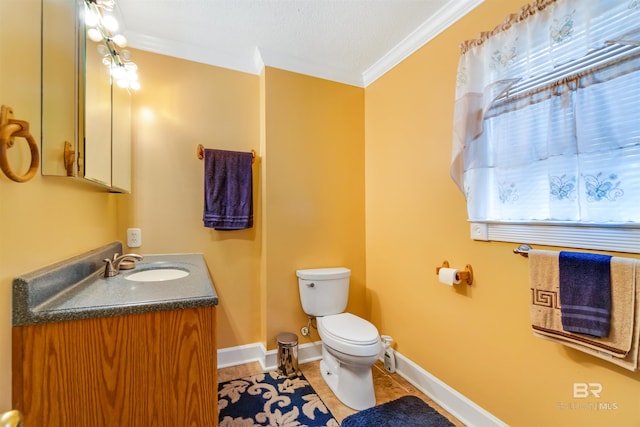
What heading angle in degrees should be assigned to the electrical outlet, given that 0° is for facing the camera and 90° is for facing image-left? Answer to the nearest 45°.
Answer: approximately 0°

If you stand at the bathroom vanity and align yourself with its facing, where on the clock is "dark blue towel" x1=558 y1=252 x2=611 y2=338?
The dark blue towel is roughly at 1 o'clock from the bathroom vanity.

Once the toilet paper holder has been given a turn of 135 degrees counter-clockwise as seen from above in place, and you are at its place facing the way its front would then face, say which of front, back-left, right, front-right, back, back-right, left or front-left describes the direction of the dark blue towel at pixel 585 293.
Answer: front-right

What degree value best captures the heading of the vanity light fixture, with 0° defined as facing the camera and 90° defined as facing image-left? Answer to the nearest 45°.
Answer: approximately 270°

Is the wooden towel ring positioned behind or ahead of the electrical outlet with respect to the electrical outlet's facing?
ahead

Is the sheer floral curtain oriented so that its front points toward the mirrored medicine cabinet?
yes

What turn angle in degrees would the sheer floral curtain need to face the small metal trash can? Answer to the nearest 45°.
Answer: approximately 45° to its right

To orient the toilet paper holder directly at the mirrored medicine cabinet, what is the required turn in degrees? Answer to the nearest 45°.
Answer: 0° — it already faces it

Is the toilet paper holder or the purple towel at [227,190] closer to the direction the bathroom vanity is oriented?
the toilet paper holder

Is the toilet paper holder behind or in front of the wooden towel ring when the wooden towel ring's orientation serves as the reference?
in front

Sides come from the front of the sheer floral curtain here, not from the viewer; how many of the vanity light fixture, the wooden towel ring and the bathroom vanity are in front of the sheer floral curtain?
3

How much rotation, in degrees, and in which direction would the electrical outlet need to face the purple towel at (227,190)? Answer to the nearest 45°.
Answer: approximately 90° to its left

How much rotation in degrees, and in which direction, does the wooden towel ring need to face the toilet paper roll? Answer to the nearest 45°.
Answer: approximately 45° to its left

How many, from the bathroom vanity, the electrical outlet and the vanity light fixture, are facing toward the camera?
1

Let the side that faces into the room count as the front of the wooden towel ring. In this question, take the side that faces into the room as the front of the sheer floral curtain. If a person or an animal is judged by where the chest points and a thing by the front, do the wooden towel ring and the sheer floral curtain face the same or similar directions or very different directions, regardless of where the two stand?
very different directions

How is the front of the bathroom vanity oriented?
to the viewer's right
